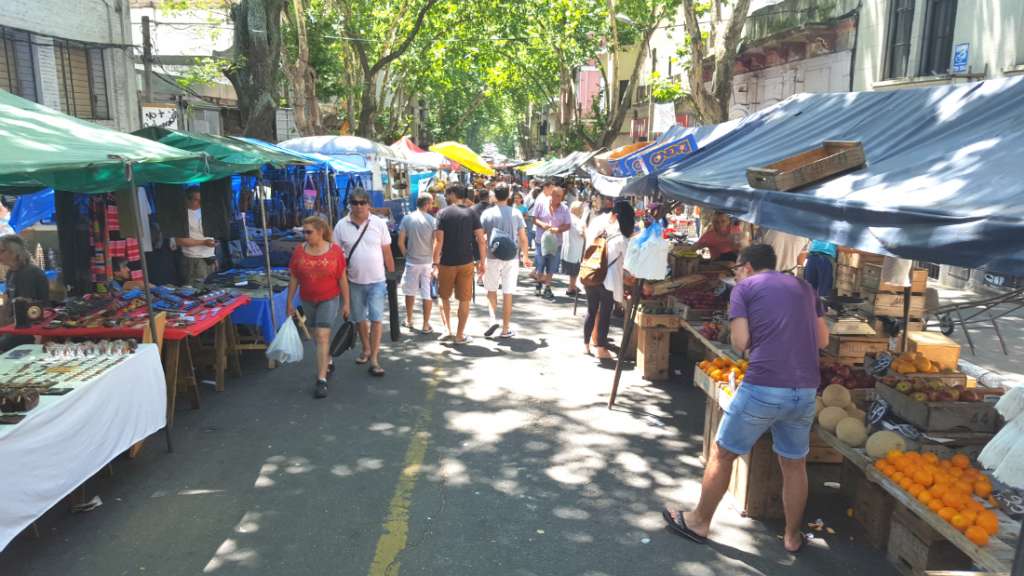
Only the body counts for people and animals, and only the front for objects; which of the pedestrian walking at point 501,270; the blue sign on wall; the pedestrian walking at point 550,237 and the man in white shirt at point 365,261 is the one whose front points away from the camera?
the pedestrian walking at point 501,270

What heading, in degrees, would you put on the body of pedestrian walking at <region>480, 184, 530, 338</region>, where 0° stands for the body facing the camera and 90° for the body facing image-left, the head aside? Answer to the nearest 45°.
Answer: approximately 180°

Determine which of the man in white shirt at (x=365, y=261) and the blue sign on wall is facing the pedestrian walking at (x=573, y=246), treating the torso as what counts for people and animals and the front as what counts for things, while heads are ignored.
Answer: the blue sign on wall

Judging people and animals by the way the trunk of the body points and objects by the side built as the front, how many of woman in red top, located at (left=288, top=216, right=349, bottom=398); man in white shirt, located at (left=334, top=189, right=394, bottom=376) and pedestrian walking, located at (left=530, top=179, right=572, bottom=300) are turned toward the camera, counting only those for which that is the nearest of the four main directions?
3

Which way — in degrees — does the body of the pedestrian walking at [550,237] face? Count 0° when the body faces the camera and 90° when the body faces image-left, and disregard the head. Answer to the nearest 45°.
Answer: approximately 0°

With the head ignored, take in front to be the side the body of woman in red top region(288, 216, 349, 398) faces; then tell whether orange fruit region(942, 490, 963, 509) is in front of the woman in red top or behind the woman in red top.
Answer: in front

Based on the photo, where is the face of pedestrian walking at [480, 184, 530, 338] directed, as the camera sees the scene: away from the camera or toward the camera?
away from the camera

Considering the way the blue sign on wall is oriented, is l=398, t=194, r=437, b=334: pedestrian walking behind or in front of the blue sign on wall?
in front

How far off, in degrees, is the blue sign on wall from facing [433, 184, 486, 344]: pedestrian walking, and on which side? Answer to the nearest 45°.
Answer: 0° — it already faces them

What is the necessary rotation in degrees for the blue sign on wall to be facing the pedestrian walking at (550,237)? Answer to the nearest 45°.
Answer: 0° — it already faces them
